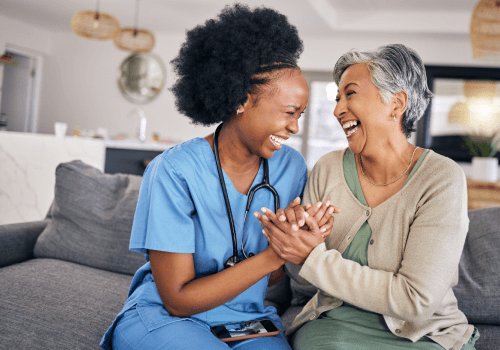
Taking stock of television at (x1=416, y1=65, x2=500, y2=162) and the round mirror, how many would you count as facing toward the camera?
2

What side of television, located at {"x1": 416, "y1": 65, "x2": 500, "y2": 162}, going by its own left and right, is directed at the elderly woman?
front

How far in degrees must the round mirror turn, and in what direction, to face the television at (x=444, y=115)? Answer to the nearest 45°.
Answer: approximately 45° to its left

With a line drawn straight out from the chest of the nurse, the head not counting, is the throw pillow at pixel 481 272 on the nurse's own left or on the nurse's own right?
on the nurse's own left

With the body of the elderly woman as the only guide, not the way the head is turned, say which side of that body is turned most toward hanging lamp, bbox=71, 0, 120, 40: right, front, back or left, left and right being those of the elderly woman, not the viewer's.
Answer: right

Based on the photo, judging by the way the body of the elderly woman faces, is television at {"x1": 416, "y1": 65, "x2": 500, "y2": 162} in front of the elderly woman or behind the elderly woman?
behind

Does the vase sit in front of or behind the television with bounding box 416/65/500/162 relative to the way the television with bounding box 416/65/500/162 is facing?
in front

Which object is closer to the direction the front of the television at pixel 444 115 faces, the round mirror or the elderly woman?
the elderly woman

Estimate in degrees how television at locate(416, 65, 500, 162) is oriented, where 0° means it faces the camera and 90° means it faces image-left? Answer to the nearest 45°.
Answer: approximately 0°

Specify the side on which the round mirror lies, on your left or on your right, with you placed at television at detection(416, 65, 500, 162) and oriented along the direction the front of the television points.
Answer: on your right
